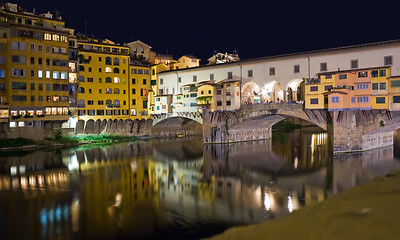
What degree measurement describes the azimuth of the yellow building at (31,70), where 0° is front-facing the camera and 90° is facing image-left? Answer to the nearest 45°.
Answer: approximately 315°
